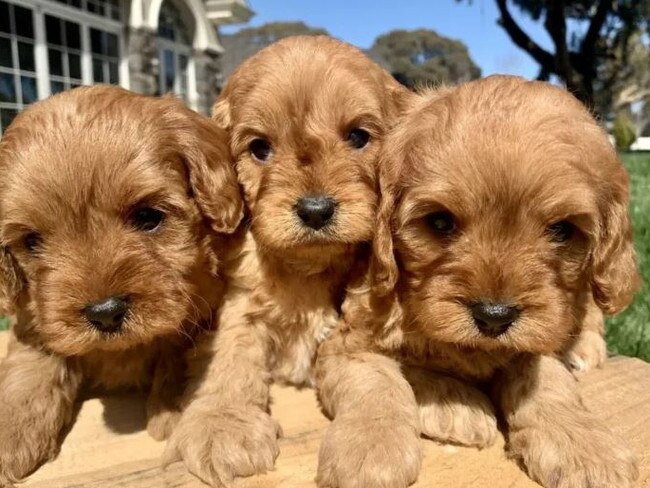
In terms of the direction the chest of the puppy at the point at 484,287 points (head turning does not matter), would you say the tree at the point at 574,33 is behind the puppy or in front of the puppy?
behind

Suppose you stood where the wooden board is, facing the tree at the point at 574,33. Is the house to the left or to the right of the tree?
left

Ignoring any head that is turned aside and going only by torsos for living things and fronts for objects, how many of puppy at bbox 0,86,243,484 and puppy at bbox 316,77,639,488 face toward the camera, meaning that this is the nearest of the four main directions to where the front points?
2

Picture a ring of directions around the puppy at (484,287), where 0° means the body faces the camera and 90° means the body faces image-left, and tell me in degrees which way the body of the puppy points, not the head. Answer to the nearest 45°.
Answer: approximately 0°

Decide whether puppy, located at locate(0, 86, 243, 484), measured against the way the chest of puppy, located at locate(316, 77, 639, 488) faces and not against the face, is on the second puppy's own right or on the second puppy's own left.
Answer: on the second puppy's own right

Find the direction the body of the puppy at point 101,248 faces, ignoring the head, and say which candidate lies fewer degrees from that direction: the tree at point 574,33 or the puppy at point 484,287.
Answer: the puppy

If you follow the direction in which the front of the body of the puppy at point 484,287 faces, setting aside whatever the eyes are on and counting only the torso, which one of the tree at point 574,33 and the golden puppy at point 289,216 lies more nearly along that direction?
the golden puppy

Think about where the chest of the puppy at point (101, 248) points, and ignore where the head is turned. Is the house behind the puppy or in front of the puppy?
behind

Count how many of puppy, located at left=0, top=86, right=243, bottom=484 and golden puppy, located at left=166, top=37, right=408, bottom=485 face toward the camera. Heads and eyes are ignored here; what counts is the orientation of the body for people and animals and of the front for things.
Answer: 2

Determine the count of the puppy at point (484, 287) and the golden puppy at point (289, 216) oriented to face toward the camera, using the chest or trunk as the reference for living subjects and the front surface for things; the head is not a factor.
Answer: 2
